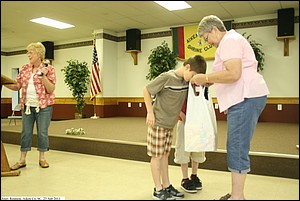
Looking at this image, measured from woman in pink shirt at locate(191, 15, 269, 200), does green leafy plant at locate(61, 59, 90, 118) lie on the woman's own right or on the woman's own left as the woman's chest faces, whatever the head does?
on the woman's own right

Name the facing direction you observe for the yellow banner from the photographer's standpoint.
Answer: facing the viewer

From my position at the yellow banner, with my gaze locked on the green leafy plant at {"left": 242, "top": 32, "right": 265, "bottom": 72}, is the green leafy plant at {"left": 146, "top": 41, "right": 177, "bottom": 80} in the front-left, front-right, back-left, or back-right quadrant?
back-right

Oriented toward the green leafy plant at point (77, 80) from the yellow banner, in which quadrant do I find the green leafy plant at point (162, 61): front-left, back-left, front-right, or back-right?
front-left

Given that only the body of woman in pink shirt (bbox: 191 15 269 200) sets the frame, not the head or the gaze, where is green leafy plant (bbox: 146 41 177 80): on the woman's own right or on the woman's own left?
on the woman's own right

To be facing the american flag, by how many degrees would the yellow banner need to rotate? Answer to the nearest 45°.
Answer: approximately 90° to its right

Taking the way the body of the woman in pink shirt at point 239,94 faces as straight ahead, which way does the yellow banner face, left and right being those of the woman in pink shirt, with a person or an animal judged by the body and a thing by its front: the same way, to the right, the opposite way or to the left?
to the left

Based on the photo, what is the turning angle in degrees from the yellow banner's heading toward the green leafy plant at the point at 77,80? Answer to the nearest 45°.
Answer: approximately 90° to its right

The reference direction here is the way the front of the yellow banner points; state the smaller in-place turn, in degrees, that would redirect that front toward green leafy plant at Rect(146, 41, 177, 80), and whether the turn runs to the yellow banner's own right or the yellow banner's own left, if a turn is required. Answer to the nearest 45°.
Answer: approximately 90° to the yellow banner's own right

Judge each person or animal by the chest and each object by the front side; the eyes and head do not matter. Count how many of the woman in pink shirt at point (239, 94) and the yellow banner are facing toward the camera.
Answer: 1

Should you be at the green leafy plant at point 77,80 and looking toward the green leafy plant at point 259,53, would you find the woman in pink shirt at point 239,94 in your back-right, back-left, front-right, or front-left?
front-right

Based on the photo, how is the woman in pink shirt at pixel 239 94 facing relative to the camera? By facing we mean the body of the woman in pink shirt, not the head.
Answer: to the viewer's left

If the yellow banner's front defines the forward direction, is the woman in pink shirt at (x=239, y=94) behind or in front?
in front

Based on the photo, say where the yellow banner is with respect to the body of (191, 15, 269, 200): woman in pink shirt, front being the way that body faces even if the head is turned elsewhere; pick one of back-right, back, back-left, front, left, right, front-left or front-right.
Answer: right
